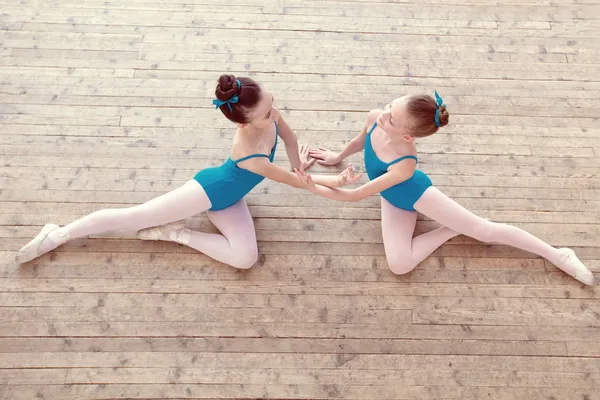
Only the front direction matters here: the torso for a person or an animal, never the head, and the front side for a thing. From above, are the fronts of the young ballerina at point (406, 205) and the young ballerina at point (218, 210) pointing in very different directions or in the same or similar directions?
very different directions

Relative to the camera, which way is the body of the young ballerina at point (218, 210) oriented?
to the viewer's right

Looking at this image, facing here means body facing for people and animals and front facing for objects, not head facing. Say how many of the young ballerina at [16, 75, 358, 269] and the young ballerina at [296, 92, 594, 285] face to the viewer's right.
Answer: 1
